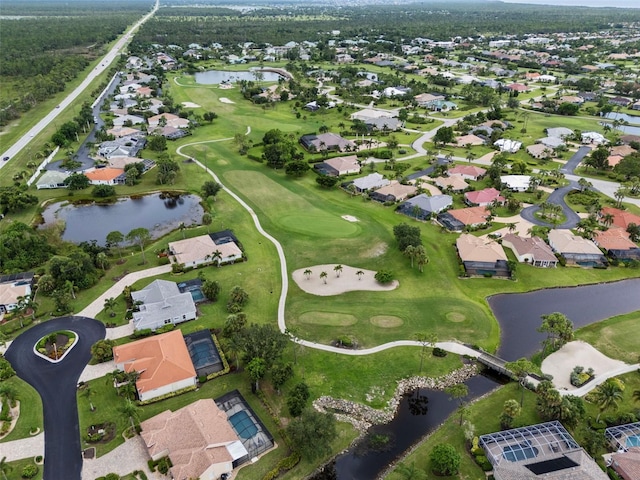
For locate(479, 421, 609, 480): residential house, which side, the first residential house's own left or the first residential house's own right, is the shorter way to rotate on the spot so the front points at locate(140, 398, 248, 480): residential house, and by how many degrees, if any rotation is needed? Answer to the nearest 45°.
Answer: approximately 90° to the first residential house's own right

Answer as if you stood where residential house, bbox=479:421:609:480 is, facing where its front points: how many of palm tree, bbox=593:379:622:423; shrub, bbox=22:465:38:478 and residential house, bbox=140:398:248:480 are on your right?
2

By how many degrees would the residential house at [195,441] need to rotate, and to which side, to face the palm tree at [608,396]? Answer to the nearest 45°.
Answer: approximately 135° to its left

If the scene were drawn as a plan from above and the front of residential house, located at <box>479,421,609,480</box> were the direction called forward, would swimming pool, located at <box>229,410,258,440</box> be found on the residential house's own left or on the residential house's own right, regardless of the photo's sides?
on the residential house's own right

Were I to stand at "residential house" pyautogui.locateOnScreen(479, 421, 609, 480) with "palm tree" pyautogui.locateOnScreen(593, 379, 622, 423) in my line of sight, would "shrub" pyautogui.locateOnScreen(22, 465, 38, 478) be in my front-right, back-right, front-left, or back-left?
back-left

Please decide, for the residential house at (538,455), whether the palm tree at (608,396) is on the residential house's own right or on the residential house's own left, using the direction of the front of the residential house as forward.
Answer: on the residential house's own left

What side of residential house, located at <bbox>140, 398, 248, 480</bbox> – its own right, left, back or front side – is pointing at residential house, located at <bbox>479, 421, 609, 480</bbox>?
back

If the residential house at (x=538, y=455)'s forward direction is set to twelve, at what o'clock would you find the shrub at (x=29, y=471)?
The shrub is roughly at 3 o'clock from the residential house.

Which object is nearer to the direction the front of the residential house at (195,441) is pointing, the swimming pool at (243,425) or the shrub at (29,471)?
the shrub

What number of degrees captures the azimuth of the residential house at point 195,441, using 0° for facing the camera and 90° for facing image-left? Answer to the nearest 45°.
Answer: approximately 45°

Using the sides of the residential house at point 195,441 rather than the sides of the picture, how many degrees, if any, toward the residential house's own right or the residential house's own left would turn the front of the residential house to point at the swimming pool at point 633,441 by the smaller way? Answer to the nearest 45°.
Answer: approximately 135° to the residential house's own left

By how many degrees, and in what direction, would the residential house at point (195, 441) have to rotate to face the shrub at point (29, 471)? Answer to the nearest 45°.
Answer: approximately 45° to its right
